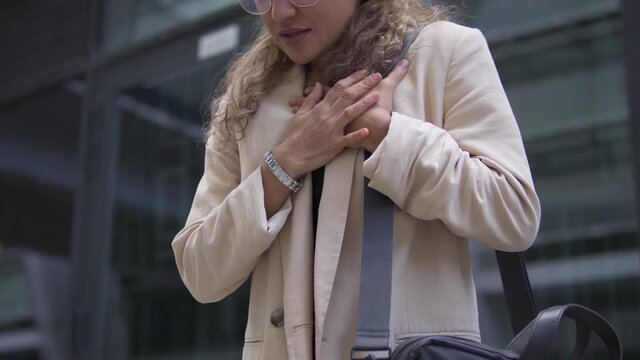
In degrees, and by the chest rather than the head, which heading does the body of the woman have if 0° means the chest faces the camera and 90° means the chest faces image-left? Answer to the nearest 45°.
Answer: approximately 45°
